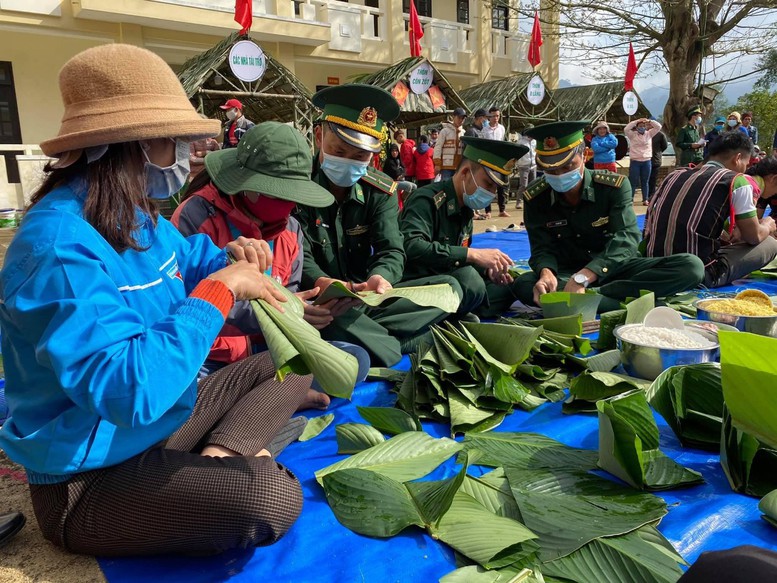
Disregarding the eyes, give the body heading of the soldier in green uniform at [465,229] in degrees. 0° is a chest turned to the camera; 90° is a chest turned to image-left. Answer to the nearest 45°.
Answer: approximately 315°

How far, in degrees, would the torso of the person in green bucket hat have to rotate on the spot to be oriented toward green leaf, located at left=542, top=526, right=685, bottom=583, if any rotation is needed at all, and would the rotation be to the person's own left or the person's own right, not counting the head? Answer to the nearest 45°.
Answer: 0° — they already face it

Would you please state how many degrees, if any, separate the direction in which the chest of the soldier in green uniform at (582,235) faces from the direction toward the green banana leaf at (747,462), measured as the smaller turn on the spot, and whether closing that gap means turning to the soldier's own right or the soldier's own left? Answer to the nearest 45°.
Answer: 0° — they already face it

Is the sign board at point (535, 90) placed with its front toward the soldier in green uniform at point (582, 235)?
yes

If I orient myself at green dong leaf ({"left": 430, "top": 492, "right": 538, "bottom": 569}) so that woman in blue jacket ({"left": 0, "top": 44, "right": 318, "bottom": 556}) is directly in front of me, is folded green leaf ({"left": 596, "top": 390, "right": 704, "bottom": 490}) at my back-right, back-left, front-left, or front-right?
back-right

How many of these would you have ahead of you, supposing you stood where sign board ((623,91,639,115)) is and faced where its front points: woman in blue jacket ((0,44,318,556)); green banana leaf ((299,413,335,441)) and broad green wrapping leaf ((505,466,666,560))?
3

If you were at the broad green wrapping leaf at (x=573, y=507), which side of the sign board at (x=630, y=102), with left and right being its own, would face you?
front

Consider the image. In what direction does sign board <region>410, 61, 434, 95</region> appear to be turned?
toward the camera

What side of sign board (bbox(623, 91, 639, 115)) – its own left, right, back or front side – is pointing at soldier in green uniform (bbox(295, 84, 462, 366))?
front

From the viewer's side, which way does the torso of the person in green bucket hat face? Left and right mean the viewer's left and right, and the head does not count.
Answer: facing the viewer and to the right of the viewer

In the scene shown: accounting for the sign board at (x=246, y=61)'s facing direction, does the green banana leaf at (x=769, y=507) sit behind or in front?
in front

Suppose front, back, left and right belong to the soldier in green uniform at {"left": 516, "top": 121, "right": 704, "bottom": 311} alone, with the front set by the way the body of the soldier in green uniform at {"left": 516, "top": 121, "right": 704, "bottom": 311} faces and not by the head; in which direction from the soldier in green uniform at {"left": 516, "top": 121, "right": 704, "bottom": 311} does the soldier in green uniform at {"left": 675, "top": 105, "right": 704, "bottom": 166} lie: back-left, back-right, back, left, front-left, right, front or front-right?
back

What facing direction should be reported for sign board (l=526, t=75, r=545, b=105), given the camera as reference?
facing the viewer

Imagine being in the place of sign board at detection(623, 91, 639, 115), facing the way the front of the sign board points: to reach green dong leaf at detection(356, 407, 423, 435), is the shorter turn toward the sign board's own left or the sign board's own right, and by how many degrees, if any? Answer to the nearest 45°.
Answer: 0° — it already faces it
